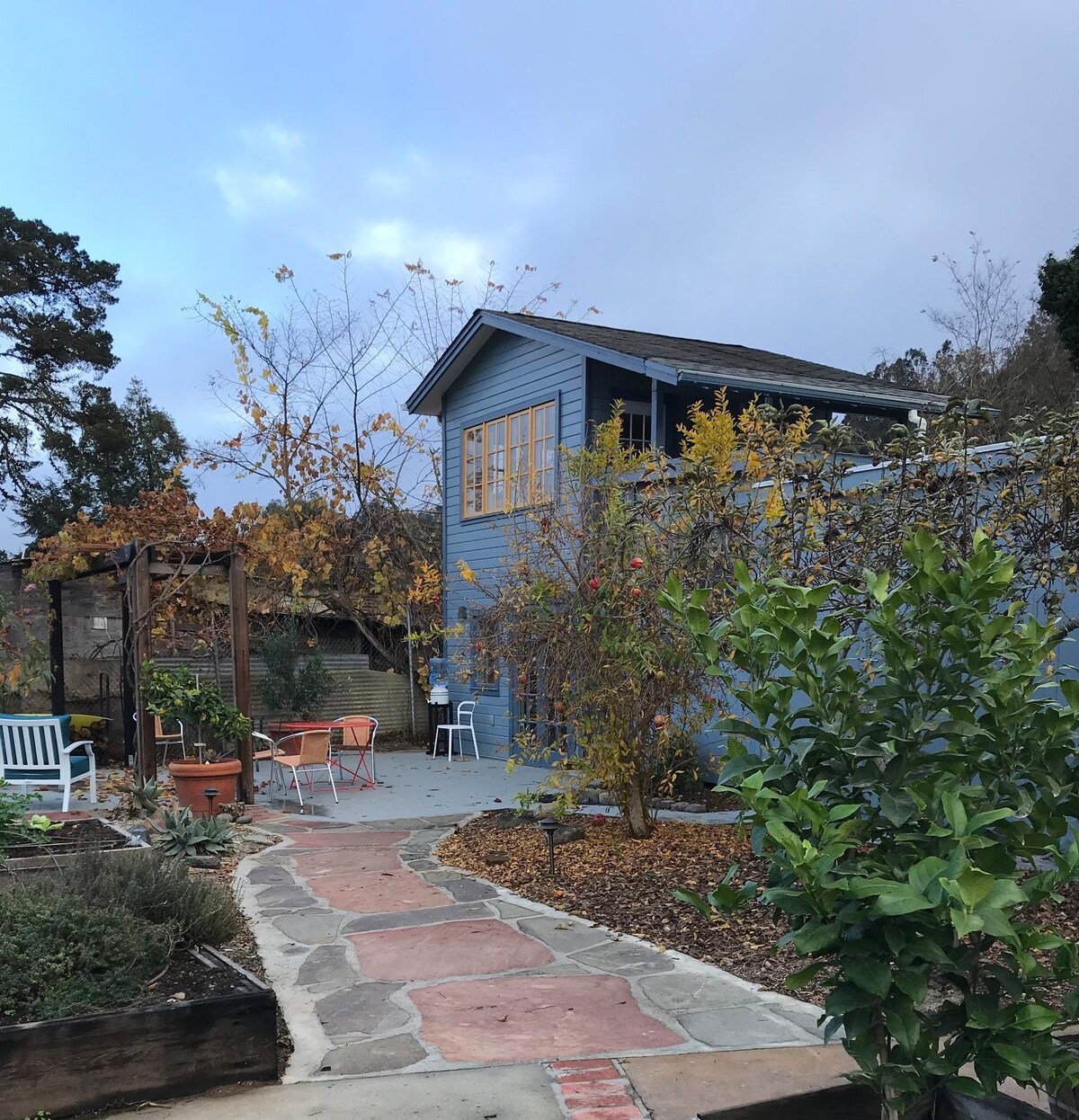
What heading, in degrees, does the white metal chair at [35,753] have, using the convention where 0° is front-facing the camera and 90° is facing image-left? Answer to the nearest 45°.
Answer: approximately 225°

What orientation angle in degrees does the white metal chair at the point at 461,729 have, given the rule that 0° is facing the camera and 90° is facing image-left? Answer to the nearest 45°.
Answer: approximately 45°

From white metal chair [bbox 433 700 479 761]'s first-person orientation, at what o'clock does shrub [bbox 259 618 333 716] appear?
The shrub is roughly at 2 o'clock from the white metal chair.

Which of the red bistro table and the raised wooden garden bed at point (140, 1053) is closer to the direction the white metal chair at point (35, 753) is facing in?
the red bistro table

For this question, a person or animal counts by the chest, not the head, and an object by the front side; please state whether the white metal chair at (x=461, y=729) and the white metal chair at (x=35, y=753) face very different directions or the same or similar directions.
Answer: very different directions

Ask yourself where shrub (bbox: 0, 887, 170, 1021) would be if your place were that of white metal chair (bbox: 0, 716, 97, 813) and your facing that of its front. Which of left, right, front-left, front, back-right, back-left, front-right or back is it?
back-right

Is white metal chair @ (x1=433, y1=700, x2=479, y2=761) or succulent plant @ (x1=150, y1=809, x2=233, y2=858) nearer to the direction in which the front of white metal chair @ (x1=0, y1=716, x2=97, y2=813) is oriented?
the white metal chair
